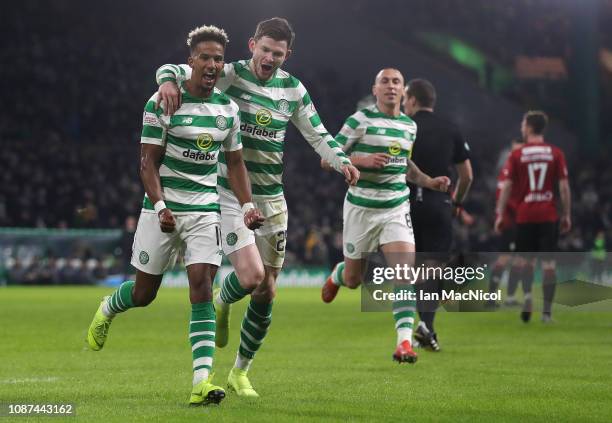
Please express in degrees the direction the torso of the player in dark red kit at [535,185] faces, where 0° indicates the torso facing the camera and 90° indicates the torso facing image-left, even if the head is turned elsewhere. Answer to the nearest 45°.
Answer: approximately 180°

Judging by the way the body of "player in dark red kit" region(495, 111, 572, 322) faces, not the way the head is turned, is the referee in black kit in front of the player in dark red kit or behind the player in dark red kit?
behind
